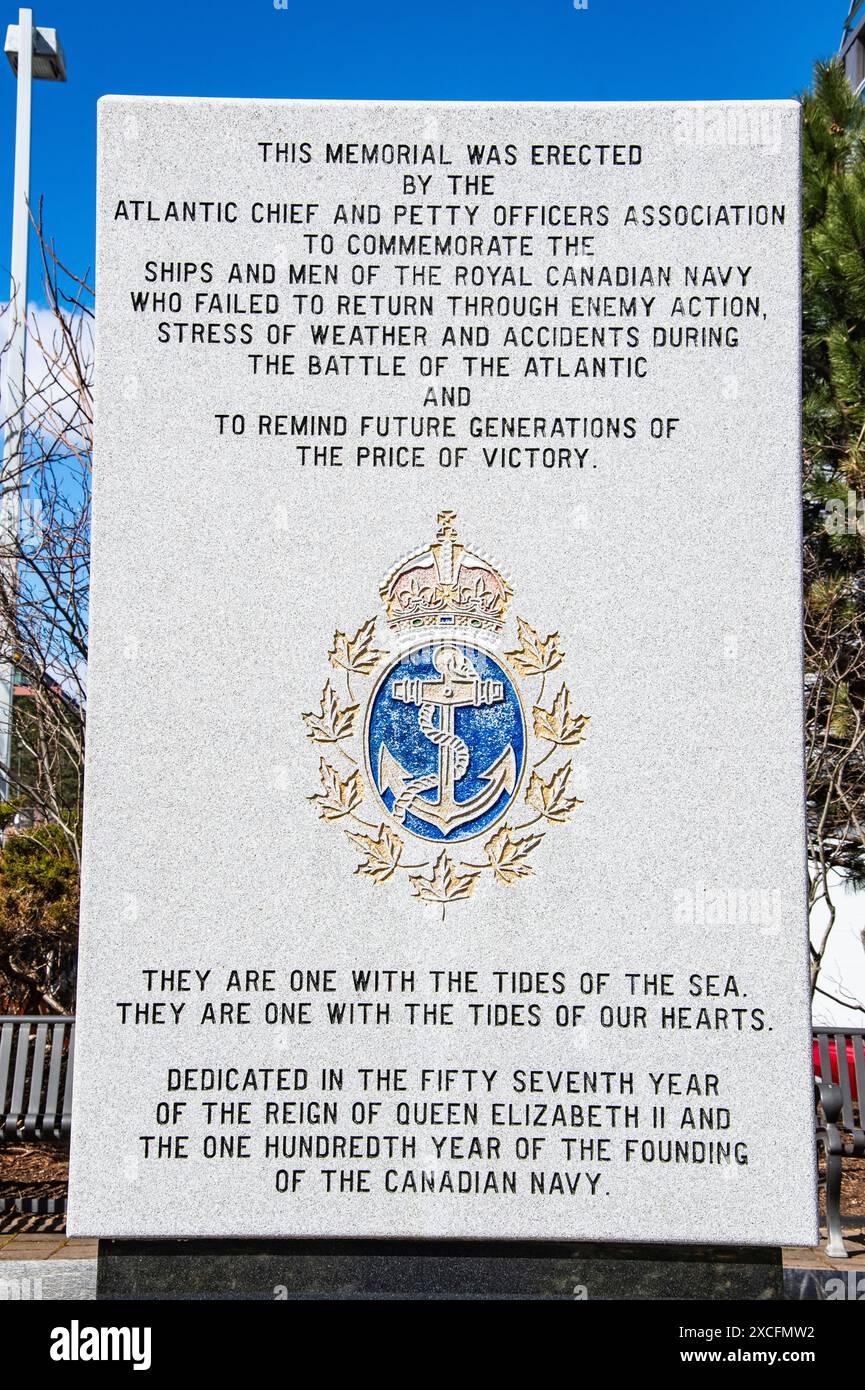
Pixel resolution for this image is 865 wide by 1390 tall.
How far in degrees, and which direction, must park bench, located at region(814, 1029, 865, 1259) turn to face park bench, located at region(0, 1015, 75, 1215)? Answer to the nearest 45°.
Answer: approximately 90° to its right

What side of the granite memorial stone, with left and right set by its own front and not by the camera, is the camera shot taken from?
front

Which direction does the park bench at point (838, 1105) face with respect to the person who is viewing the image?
facing the viewer

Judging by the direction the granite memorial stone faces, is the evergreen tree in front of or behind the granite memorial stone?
behind

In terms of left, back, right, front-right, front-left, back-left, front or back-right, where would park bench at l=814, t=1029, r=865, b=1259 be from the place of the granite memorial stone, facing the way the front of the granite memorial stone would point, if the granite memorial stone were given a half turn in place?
front-right

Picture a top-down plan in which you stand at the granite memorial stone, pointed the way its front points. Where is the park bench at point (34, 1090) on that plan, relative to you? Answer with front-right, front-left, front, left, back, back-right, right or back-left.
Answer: back-right
